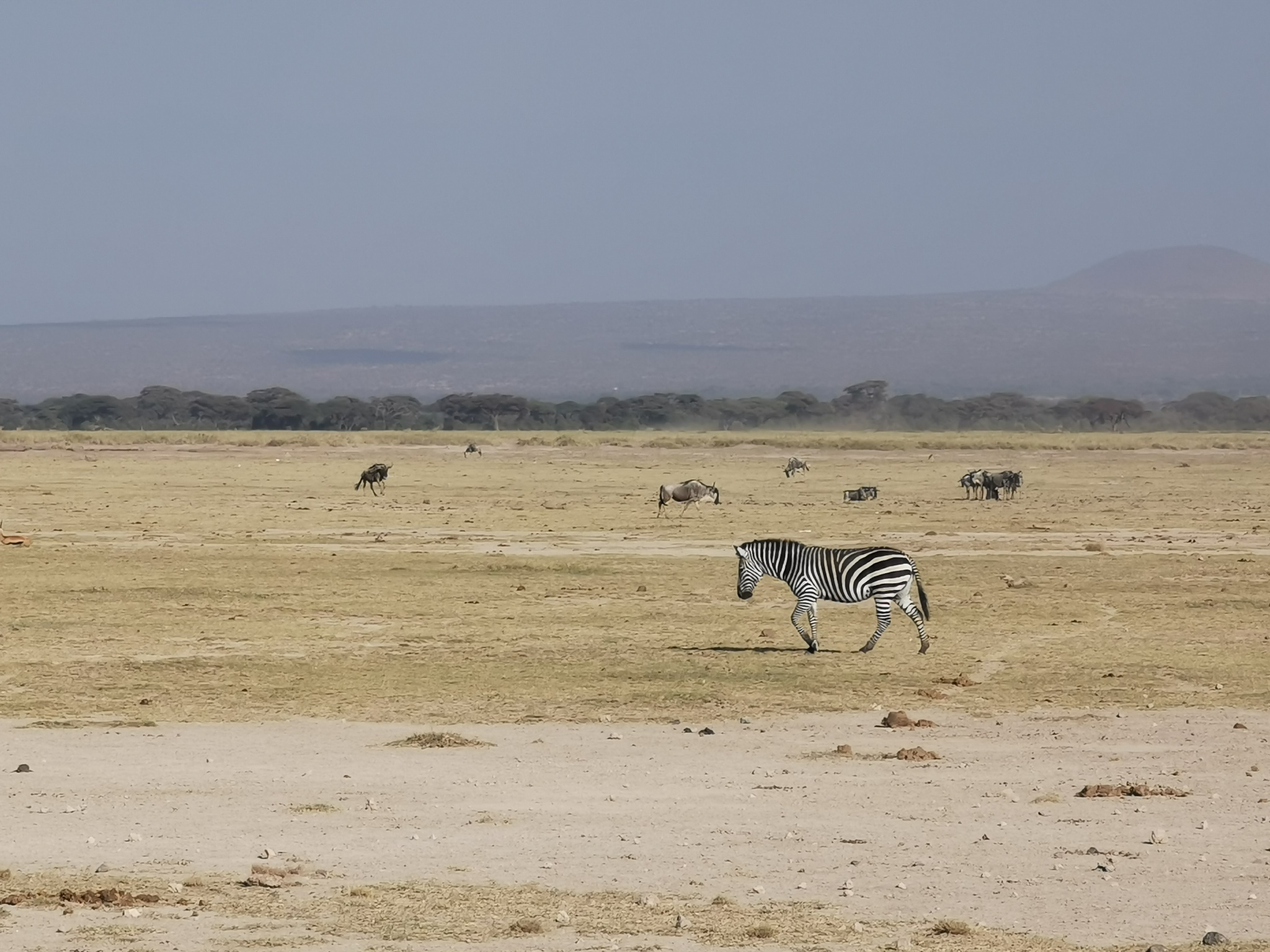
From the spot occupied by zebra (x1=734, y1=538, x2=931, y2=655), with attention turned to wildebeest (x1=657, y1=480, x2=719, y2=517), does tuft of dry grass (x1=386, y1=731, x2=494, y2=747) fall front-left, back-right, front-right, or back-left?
back-left

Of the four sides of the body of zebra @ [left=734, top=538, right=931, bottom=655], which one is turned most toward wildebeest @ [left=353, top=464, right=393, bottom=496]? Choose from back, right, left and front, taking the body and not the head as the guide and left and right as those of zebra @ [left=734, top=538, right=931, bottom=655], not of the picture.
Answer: right

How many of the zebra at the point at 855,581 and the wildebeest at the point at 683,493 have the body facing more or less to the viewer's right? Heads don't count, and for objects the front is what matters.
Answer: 1

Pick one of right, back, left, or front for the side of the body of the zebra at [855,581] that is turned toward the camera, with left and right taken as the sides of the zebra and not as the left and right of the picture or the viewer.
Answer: left

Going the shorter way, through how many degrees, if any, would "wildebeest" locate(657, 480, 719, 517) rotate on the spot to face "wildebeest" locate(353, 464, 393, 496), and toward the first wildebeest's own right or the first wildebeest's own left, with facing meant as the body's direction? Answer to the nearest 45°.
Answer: approximately 135° to the first wildebeest's own left

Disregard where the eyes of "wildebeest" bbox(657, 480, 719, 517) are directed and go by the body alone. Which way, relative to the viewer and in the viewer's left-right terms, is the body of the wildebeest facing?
facing to the right of the viewer

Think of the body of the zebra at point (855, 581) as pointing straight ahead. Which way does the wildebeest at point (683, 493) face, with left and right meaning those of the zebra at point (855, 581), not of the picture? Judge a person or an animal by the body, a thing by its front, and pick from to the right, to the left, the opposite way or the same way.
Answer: the opposite way
